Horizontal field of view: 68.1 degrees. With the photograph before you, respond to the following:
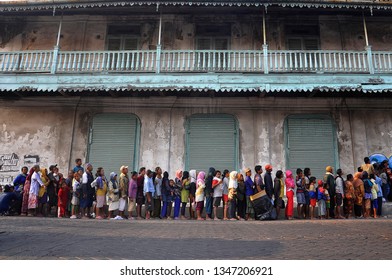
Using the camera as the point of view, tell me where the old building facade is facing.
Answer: facing the viewer

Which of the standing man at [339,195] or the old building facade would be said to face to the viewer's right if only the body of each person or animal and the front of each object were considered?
the standing man

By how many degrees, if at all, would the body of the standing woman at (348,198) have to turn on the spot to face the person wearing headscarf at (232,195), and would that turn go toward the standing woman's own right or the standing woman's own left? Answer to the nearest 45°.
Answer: approximately 135° to the standing woman's own right

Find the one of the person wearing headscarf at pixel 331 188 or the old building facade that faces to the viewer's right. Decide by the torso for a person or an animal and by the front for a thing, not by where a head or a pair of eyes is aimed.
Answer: the person wearing headscarf

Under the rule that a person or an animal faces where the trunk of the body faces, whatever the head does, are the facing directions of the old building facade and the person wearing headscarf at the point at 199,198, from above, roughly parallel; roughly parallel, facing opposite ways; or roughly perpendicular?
roughly perpendicular

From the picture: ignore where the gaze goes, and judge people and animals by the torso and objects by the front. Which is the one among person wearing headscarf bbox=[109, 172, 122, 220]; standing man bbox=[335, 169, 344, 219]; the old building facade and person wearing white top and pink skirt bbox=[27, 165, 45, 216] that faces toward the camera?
the old building facade

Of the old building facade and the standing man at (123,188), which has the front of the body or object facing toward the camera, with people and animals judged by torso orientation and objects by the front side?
the old building facade

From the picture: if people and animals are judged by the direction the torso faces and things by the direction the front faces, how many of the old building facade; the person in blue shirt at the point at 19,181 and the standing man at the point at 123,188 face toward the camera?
1
